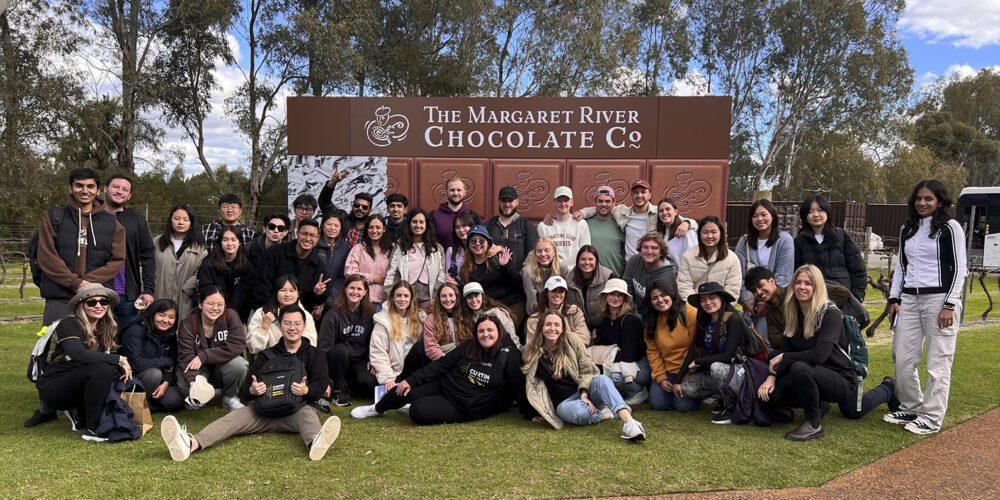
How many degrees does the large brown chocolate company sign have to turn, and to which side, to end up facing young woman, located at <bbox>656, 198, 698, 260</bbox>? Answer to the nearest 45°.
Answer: approximately 45° to its left

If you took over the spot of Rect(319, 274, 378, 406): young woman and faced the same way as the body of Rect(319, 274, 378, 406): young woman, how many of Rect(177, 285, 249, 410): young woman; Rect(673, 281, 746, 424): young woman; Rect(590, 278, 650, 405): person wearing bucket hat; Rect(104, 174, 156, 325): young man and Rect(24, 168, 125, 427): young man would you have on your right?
3

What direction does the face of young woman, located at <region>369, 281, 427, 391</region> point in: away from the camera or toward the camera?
toward the camera

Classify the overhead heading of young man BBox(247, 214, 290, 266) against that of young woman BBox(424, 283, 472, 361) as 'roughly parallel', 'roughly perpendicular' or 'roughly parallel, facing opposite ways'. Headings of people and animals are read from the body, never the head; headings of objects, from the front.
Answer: roughly parallel

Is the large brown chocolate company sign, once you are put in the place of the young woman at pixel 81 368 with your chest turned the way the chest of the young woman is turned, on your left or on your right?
on your left

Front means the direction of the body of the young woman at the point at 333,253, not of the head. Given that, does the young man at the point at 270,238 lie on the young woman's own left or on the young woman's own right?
on the young woman's own right

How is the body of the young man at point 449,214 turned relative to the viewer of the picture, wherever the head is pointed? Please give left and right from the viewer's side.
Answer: facing the viewer

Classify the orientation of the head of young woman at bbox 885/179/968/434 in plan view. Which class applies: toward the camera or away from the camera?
toward the camera

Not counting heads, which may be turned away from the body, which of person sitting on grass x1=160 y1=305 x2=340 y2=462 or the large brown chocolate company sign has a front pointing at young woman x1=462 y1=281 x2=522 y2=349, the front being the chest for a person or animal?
the large brown chocolate company sign

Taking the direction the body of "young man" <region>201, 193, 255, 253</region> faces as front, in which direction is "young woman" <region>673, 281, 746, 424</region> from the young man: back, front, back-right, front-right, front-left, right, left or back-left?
front-left

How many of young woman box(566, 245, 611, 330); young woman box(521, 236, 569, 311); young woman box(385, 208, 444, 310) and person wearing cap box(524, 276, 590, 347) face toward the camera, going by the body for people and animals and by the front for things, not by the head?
4

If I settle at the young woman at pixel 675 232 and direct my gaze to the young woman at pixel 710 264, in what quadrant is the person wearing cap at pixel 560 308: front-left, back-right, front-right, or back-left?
front-right

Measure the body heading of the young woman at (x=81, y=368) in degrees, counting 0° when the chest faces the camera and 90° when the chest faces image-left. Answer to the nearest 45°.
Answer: approximately 315°

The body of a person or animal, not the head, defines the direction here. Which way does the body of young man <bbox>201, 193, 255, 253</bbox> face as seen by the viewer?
toward the camera

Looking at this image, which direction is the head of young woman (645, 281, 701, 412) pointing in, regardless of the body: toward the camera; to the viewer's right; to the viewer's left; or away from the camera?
toward the camera

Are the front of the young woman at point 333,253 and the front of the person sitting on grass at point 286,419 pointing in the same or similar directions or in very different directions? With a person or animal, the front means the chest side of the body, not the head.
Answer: same or similar directions

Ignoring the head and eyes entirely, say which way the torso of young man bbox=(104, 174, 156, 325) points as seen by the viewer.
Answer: toward the camera

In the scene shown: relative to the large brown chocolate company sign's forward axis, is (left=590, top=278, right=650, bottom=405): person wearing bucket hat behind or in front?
in front
